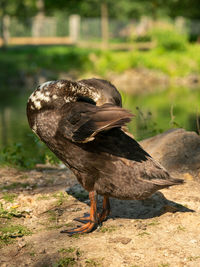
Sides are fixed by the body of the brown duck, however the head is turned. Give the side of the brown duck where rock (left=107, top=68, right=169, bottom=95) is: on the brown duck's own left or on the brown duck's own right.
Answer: on the brown duck's own right

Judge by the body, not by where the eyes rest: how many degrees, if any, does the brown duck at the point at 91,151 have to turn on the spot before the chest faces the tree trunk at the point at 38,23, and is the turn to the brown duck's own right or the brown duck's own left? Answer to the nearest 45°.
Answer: approximately 90° to the brown duck's own right

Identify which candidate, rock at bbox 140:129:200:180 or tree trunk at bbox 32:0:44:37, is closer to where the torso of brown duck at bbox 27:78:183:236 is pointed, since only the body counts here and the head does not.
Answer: the tree trunk

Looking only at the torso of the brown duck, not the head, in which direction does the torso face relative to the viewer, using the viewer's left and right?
facing to the left of the viewer

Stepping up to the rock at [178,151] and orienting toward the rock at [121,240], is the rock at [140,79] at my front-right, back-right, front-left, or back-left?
back-right

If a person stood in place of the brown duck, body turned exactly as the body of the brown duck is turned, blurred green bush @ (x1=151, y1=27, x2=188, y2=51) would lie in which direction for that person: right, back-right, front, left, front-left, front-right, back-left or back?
right
